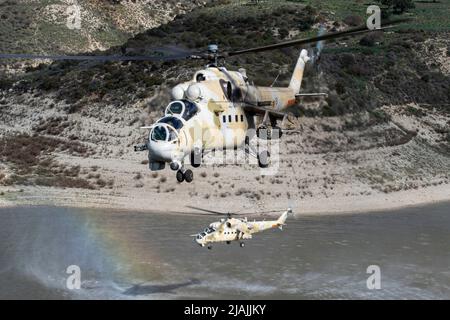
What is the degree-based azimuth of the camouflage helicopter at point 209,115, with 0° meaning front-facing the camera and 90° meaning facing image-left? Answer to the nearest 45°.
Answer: approximately 45°
